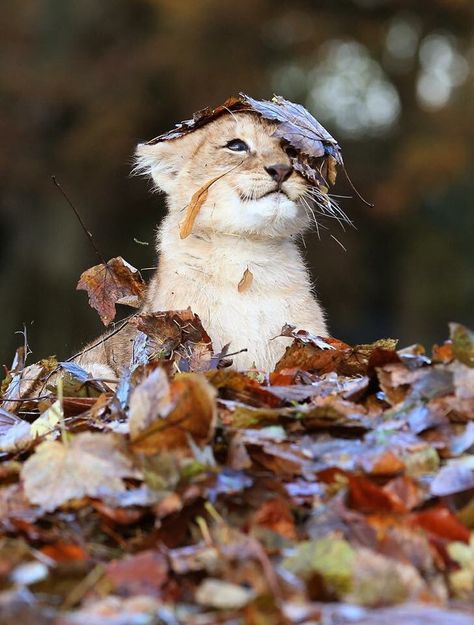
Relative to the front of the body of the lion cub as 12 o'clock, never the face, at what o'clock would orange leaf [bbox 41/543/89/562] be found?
The orange leaf is roughly at 2 o'clock from the lion cub.

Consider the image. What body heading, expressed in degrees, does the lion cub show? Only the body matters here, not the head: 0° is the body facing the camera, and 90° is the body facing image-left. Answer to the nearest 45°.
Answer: approximately 315°

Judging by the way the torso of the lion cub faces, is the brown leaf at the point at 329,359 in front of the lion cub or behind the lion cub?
in front

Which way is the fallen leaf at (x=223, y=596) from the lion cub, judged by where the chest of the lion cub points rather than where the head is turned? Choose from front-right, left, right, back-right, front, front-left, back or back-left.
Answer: front-right

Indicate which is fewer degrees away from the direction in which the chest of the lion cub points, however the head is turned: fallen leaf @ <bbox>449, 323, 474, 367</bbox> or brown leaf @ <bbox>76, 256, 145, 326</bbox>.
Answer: the fallen leaf

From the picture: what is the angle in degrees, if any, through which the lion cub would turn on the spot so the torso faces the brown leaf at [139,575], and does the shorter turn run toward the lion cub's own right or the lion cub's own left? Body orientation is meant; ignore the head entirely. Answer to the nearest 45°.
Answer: approximately 45° to the lion cub's own right

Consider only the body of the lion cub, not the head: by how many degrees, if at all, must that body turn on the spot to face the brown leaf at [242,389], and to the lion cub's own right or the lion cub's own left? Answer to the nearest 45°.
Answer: approximately 45° to the lion cub's own right

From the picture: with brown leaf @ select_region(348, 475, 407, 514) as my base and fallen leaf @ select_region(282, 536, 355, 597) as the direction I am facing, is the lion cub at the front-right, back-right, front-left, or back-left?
back-right

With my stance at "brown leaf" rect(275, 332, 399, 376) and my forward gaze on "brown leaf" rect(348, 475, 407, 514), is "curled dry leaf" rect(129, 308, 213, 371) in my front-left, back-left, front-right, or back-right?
back-right

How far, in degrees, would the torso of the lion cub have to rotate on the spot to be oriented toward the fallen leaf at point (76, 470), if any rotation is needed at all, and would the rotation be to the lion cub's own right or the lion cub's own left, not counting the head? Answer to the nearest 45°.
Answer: approximately 45° to the lion cub's own right

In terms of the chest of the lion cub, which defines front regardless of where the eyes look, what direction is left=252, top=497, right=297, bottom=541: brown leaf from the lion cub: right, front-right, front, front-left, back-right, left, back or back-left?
front-right
